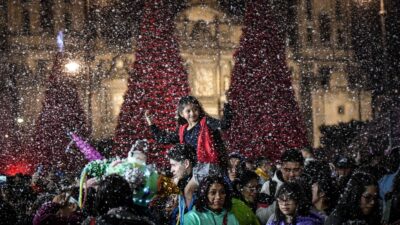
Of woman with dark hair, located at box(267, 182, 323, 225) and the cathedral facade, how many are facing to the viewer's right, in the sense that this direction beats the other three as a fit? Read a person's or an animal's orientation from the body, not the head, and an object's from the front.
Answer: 0

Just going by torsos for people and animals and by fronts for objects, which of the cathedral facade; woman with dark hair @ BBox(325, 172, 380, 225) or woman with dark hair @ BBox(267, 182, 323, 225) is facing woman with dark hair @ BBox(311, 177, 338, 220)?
the cathedral facade

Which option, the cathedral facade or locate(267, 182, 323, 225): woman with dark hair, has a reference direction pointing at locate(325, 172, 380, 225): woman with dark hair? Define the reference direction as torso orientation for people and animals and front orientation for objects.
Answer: the cathedral facade

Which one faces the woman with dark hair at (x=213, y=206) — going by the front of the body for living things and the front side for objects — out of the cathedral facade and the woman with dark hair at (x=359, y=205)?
the cathedral facade

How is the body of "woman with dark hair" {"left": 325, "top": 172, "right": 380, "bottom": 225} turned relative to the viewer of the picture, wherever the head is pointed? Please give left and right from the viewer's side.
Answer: facing the viewer and to the right of the viewer

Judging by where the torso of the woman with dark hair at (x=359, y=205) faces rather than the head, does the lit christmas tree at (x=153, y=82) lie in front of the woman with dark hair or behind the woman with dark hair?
behind

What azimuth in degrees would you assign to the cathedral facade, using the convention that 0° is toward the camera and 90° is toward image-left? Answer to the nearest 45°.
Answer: approximately 0°

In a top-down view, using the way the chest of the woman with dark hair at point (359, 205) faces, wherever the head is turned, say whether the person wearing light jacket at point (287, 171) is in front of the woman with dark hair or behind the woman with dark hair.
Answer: behind

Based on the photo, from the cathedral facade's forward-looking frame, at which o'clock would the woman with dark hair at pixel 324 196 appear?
The woman with dark hair is roughly at 12 o'clock from the cathedral facade.

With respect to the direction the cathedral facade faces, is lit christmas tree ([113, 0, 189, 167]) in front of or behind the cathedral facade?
in front

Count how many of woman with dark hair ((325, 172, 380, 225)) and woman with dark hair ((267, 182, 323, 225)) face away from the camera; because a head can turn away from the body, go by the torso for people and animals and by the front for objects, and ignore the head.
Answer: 0

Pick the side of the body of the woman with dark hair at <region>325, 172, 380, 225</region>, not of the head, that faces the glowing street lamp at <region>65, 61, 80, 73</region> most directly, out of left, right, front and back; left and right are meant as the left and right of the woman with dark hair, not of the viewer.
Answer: back
